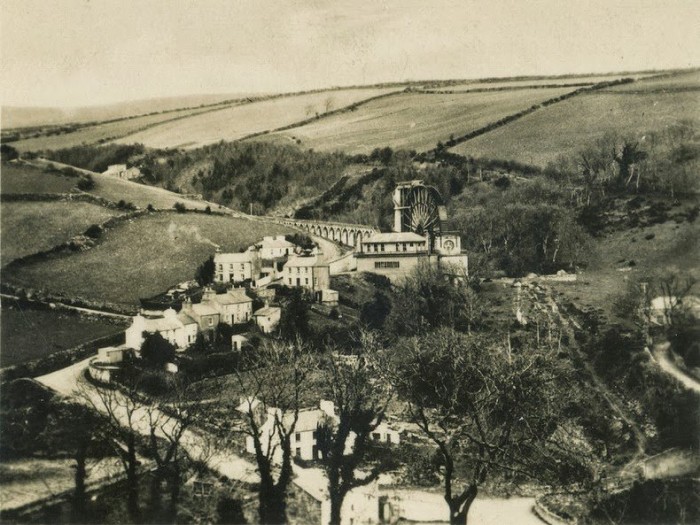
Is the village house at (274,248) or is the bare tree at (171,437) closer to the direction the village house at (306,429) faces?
the bare tree

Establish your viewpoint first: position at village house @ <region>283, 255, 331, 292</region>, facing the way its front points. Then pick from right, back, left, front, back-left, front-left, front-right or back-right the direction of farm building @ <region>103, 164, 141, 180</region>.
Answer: right

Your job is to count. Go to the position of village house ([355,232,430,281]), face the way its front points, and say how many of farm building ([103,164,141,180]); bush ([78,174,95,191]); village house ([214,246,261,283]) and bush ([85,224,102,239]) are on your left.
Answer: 0

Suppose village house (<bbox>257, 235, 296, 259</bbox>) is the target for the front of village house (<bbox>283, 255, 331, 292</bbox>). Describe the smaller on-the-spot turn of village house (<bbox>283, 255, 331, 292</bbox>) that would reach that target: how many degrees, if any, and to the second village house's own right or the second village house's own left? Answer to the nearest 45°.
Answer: approximately 135° to the second village house's own right

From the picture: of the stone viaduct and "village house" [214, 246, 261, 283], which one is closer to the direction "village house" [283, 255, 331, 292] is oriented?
the village house

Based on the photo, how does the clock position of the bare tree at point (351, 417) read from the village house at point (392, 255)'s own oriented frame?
The bare tree is roughly at 12 o'clock from the village house.

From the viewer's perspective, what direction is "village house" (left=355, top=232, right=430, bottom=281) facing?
toward the camera

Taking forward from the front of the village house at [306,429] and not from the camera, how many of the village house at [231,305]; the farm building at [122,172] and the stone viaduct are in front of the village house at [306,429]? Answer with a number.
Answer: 0

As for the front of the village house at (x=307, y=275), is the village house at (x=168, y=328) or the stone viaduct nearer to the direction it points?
the village house

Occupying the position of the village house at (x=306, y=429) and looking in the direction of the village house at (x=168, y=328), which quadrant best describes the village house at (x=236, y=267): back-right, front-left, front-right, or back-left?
front-right

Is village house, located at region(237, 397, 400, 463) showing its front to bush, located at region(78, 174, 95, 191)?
no

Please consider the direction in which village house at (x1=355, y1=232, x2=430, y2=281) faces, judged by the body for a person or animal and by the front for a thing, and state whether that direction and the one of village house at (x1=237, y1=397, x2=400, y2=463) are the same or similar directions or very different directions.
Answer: same or similar directions

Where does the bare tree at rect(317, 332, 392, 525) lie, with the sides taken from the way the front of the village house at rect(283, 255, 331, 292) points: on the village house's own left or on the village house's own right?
on the village house's own left

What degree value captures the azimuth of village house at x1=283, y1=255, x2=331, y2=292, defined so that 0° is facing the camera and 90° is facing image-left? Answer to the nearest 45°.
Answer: approximately 45°

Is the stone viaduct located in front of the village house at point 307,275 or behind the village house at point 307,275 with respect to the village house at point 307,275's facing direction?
behind

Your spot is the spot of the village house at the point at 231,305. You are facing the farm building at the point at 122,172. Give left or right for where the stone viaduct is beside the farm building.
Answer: right

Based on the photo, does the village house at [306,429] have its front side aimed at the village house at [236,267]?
no

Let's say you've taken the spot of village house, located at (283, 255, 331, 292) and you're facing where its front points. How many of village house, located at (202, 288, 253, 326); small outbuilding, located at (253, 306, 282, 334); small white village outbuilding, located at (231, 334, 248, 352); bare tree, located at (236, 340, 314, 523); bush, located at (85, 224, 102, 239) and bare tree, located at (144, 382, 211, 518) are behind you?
0
